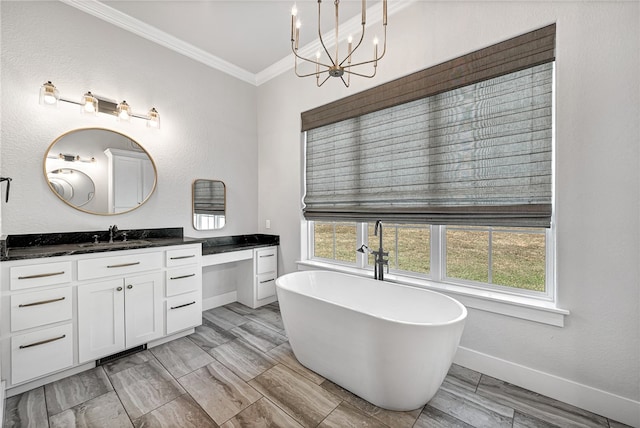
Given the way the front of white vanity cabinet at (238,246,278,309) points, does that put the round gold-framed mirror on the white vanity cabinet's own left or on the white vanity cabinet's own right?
on the white vanity cabinet's own right

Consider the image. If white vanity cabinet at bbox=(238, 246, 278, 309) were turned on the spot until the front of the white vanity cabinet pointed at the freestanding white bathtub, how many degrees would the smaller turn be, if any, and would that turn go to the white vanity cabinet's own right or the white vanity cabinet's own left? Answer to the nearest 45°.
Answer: approximately 45° to the white vanity cabinet's own right

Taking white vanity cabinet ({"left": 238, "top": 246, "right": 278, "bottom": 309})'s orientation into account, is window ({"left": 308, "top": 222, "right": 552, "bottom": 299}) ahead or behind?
ahead

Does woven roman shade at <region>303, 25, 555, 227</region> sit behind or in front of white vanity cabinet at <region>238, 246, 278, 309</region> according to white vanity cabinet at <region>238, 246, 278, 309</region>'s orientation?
in front

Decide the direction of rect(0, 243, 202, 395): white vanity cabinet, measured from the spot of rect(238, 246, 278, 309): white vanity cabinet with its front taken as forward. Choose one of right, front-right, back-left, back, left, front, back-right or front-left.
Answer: right

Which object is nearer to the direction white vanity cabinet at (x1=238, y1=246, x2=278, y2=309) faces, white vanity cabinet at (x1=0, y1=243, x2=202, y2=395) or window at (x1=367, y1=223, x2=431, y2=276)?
the window

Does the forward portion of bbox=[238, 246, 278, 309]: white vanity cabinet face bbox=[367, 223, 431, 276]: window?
yes

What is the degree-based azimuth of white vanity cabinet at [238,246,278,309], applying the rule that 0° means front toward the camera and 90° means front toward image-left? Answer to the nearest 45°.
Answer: approximately 315°
